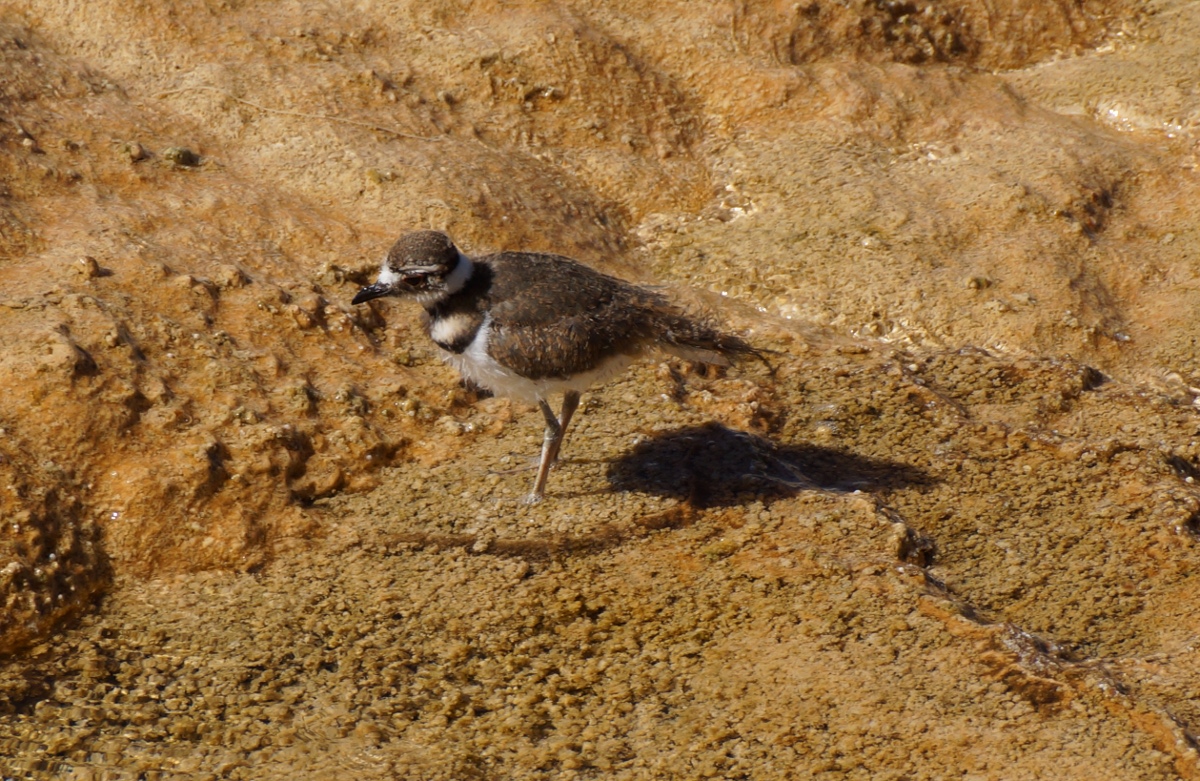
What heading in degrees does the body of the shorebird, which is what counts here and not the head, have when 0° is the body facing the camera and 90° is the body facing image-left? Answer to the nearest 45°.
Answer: approximately 90°
